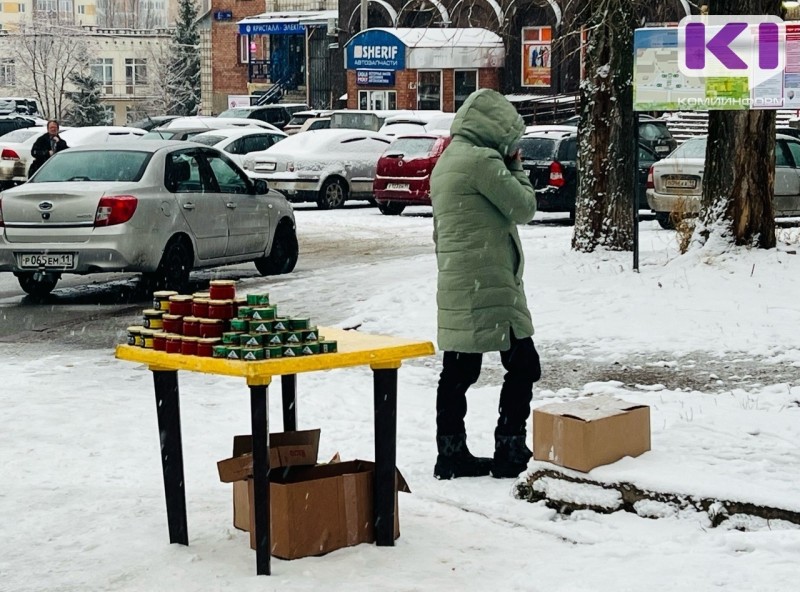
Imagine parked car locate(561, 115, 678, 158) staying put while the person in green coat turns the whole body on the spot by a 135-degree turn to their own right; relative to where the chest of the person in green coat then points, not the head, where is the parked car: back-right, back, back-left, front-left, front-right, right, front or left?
back

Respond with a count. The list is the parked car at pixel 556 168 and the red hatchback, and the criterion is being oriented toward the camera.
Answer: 0

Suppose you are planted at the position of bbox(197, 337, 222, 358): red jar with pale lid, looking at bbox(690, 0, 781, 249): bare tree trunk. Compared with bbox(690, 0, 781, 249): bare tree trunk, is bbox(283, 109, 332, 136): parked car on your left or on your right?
left

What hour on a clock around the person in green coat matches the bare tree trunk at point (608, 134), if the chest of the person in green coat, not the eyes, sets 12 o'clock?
The bare tree trunk is roughly at 11 o'clock from the person in green coat.

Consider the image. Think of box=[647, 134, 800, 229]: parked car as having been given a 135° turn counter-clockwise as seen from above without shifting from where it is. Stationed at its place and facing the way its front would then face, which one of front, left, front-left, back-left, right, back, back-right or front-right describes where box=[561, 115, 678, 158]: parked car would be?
right

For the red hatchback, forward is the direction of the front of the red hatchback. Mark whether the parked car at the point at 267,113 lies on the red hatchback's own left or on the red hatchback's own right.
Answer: on the red hatchback's own left

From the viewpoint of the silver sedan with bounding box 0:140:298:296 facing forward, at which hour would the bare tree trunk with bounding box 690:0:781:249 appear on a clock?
The bare tree trunk is roughly at 2 o'clock from the silver sedan.

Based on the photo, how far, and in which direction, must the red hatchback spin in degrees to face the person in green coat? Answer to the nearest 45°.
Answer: approximately 135° to its right

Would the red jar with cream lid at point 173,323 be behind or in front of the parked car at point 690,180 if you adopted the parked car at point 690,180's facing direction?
behind

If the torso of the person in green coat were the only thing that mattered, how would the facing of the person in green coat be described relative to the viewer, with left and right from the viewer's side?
facing away from the viewer and to the right of the viewer

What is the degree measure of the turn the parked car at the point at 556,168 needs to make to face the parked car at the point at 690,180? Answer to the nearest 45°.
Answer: approximately 90° to its right

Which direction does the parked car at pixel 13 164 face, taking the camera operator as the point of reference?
facing away from the viewer and to the right of the viewer

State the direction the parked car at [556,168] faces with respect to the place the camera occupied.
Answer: facing away from the viewer and to the right of the viewer

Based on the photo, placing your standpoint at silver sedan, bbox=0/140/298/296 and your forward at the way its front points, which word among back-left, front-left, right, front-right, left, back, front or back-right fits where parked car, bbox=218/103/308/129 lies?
front-left

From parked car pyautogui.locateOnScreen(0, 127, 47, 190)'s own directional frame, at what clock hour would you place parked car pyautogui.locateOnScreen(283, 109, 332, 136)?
parked car pyautogui.locateOnScreen(283, 109, 332, 136) is roughly at 12 o'clock from parked car pyautogui.locateOnScreen(0, 127, 47, 190).

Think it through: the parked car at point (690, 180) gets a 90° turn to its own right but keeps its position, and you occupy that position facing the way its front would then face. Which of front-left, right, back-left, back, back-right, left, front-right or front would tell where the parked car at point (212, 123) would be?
back
